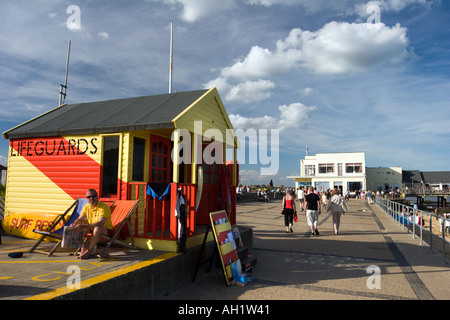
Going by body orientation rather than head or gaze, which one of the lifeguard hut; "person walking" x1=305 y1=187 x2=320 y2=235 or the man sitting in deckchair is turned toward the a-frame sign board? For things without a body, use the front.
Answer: the lifeguard hut

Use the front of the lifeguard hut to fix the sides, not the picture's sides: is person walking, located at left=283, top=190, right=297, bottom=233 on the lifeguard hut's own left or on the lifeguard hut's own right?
on the lifeguard hut's own left

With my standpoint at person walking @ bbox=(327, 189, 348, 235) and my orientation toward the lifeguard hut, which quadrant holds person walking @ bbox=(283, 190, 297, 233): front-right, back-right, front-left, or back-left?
front-right

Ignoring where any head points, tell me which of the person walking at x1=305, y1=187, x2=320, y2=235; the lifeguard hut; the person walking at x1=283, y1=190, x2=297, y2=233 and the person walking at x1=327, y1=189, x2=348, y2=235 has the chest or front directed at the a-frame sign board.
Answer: the lifeguard hut

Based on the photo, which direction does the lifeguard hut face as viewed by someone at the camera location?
facing the viewer and to the right of the viewer
